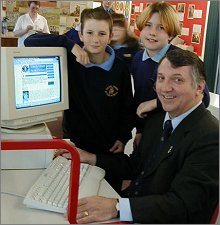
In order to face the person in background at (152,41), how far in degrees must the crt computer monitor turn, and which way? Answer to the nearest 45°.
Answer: approximately 90° to its left

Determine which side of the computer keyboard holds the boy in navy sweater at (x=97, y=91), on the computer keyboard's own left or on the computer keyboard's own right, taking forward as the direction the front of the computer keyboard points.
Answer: on the computer keyboard's own left

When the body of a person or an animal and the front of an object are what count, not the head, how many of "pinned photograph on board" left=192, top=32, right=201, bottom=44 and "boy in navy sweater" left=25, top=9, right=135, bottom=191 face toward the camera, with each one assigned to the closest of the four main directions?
2

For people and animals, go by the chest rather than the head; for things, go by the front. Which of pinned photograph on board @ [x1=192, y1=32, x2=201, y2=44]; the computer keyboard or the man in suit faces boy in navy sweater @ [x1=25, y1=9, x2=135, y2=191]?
the pinned photograph on board
